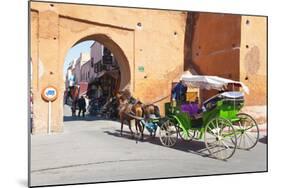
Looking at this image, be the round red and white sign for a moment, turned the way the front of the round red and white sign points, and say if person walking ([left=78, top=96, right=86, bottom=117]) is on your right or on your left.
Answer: on your left

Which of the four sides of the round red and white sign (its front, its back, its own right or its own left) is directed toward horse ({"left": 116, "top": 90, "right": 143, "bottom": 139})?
left

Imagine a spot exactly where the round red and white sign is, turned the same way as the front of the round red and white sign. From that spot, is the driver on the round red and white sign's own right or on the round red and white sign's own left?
on the round red and white sign's own left

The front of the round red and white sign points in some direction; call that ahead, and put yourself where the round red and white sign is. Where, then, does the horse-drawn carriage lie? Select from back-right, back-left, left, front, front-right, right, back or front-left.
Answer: left

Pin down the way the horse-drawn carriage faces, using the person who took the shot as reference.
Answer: facing away from the viewer and to the left of the viewer

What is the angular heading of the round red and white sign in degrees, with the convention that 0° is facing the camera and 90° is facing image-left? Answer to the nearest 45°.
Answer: approximately 0°
